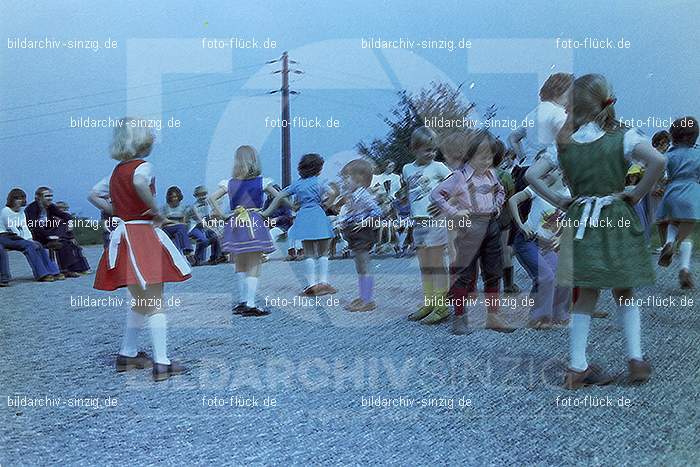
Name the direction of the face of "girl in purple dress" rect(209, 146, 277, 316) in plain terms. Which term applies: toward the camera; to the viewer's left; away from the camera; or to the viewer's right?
away from the camera

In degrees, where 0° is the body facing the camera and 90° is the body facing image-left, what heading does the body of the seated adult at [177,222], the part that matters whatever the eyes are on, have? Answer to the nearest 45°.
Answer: approximately 315°
